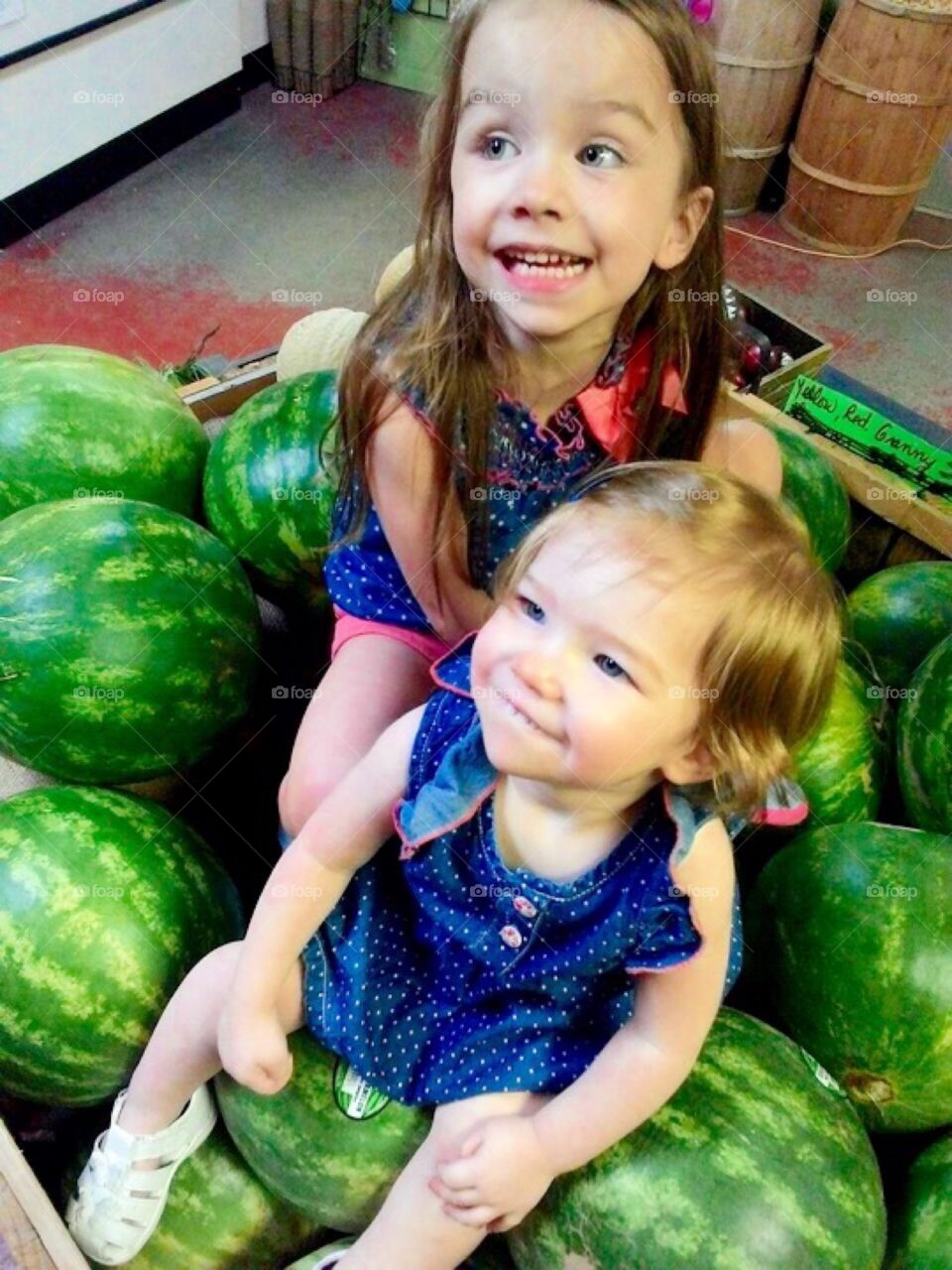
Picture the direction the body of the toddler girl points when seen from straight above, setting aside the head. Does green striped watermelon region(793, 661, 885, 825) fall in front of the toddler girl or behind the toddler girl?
behind

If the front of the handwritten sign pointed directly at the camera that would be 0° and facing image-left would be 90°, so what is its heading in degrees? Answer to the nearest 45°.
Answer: approximately 45°

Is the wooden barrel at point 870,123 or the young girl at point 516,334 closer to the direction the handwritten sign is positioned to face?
the young girl

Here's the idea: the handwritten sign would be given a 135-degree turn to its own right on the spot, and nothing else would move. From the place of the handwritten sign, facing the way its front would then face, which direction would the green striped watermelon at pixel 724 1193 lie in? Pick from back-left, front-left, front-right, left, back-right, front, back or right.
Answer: back

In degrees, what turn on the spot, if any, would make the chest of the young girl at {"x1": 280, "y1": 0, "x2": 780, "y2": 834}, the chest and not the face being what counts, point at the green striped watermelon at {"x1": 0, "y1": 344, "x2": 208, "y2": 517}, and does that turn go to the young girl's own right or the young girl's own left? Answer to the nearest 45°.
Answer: approximately 90° to the young girl's own right

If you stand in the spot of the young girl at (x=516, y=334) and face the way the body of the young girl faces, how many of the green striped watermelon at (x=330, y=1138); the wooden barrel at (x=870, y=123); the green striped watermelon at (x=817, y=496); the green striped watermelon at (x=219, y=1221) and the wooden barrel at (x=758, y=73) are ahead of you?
2

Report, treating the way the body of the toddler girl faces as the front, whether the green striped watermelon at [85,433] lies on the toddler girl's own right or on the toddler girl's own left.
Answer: on the toddler girl's own right

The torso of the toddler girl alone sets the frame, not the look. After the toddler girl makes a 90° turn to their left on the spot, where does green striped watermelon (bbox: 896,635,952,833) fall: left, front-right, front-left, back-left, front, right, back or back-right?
left

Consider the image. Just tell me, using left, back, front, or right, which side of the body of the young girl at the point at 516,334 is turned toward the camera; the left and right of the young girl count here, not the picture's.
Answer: front

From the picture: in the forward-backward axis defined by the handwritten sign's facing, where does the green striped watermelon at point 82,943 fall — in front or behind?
in front

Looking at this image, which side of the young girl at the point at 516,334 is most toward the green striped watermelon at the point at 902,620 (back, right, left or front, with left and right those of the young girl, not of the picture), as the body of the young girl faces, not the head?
left

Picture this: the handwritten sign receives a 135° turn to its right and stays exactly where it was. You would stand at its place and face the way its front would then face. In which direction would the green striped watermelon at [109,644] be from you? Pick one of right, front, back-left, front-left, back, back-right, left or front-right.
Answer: back-left
